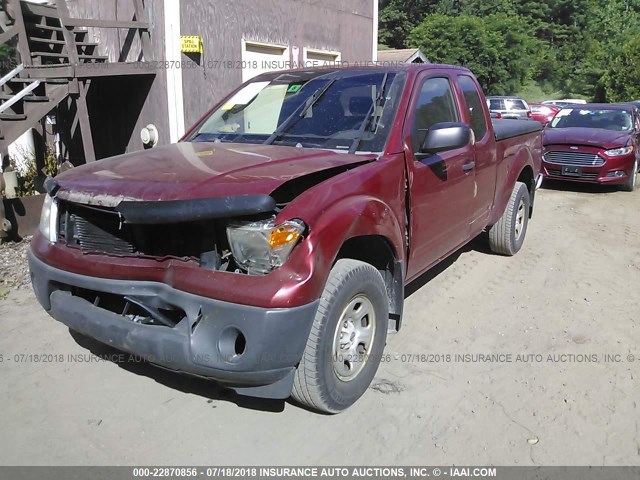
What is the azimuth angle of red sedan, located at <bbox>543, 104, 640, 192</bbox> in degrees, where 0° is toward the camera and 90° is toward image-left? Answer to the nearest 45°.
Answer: approximately 45°

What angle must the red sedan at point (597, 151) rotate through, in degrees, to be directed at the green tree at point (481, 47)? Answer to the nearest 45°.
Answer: approximately 135° to its right

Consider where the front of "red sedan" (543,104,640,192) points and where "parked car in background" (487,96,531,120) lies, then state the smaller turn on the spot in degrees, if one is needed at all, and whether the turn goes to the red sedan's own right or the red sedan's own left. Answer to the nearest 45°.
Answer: approximately 135° to the red sedan's own right

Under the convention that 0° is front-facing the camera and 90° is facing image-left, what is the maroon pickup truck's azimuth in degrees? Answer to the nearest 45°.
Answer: approximately 45°

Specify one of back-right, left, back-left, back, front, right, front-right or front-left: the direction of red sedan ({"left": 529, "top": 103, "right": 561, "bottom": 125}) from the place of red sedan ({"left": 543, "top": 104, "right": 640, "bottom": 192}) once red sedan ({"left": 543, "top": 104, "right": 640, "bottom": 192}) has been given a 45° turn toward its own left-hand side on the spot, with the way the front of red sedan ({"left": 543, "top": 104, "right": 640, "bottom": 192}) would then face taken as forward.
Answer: back

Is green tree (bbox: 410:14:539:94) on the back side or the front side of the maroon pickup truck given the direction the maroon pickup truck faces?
on the back side

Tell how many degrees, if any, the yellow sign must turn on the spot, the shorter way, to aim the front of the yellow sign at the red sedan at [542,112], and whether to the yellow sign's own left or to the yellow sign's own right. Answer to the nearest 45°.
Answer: approximately 135° to the yellow sign's own left
